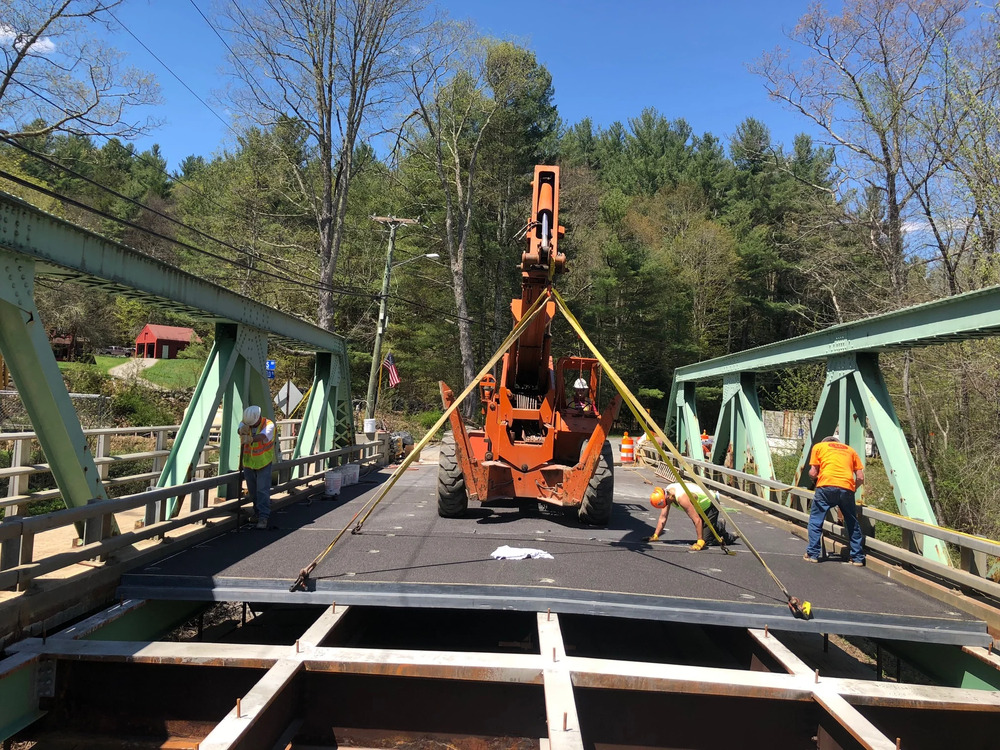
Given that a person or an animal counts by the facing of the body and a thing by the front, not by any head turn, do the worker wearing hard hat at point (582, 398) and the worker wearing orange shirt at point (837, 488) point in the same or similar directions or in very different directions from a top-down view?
very different directions

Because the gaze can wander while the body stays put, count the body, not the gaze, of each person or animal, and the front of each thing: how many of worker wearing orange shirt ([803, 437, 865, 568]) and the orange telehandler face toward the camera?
1

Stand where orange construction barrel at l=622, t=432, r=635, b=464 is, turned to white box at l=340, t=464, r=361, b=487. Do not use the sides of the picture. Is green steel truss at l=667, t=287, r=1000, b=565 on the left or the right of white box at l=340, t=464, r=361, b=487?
left

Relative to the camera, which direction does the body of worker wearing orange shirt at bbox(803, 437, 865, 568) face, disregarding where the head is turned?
away from the camera

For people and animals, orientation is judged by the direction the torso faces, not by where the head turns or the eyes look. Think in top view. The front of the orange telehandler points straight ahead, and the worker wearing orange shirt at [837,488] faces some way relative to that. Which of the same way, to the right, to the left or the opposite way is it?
the opposite way

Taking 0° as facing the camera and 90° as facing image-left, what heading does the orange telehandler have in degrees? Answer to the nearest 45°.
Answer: approximately 0°

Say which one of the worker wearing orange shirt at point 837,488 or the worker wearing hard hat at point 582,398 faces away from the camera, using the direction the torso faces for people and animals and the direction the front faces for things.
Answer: the worker wearing orange shirt at point 837,488

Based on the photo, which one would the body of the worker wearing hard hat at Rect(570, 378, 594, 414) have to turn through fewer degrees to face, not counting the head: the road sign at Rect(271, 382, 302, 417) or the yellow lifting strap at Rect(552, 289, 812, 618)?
the yellow lifting strap
